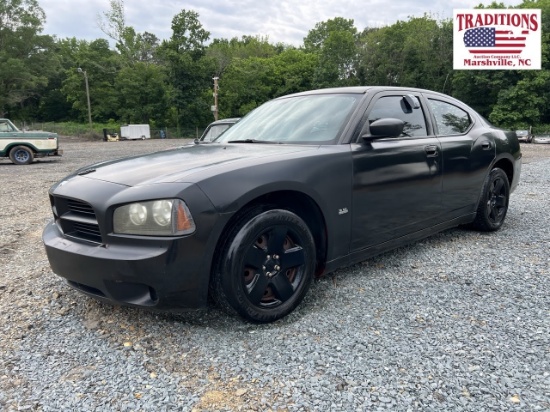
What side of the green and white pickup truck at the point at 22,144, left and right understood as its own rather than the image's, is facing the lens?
left

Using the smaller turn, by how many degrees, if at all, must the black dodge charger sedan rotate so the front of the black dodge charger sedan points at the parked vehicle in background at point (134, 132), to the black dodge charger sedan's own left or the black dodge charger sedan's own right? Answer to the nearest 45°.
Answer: approximately 135° to the black dodge charger sedan's own right

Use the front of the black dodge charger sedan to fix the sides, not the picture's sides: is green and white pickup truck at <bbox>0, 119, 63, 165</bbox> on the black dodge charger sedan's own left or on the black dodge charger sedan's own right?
on the black dodge charger sedan's own right

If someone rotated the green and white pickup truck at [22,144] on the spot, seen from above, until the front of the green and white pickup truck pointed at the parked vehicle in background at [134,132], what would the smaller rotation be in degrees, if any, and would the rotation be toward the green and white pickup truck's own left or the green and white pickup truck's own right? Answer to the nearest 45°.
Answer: approximately 90° to the green and white pickup truck's own right

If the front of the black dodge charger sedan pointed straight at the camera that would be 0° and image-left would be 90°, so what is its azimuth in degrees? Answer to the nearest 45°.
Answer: approximately 45°
